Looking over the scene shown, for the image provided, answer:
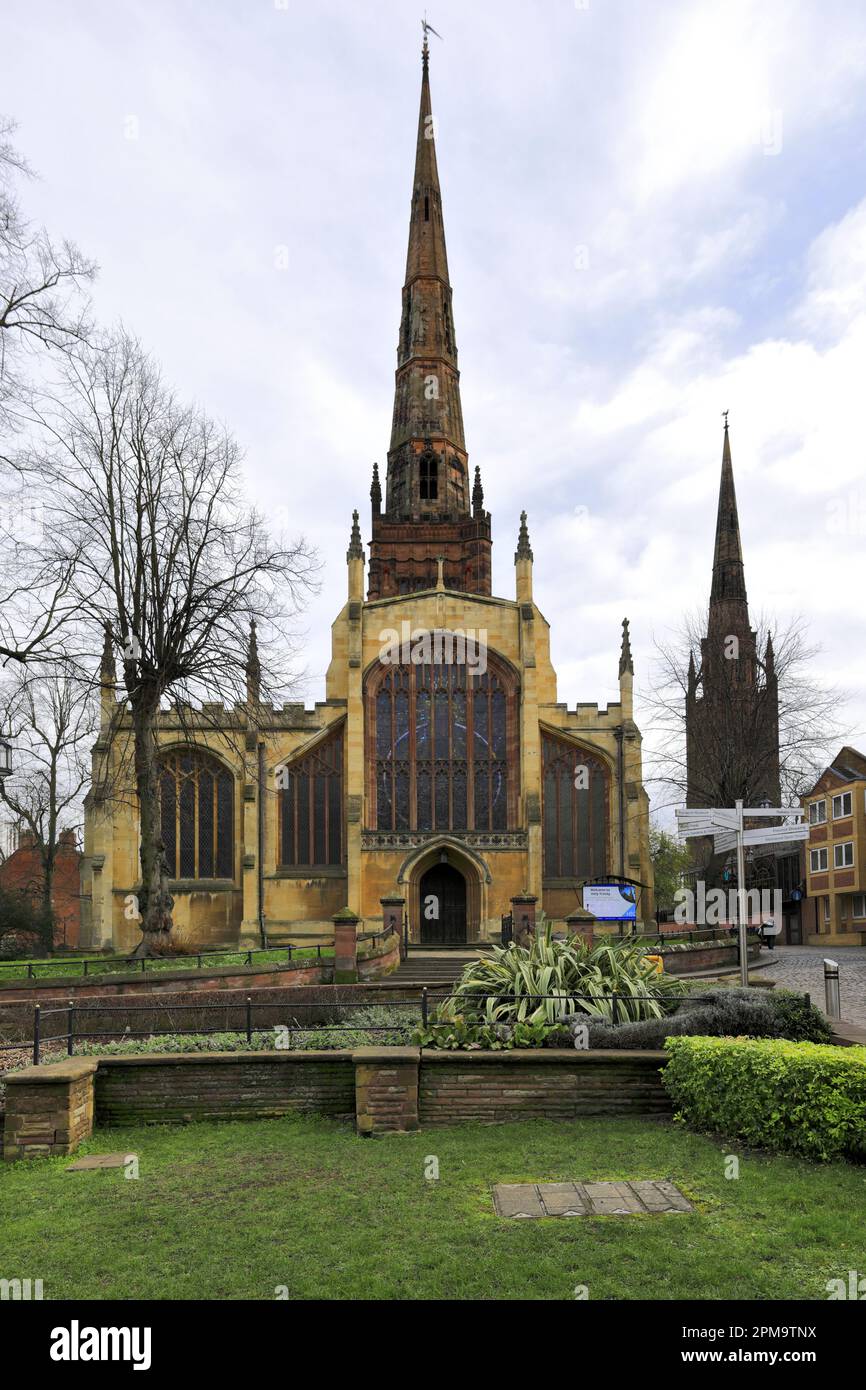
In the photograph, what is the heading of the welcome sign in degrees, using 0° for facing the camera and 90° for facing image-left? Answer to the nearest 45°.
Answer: approximately 0°

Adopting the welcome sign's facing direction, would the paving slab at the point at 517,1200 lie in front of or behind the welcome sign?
in front

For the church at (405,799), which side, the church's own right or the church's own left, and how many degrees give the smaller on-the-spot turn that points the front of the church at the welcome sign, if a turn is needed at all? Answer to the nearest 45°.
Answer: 0° — it already faces it

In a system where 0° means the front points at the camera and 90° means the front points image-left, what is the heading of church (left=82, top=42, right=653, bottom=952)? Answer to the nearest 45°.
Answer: approximately 0°

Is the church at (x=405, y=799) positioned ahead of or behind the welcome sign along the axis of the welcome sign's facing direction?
behind

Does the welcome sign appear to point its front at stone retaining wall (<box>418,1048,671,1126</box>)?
yes

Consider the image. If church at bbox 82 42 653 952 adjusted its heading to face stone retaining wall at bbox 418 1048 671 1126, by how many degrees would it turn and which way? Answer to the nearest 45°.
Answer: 0° — it already faces it

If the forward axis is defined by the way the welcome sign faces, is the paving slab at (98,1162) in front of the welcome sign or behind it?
in front

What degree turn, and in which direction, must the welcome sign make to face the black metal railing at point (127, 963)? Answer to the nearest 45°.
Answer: approximately 90° to its right

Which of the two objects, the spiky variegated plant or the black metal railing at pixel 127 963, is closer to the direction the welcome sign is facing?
the spiky variegated plant

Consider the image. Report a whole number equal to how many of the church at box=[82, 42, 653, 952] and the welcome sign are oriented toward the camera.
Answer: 2
